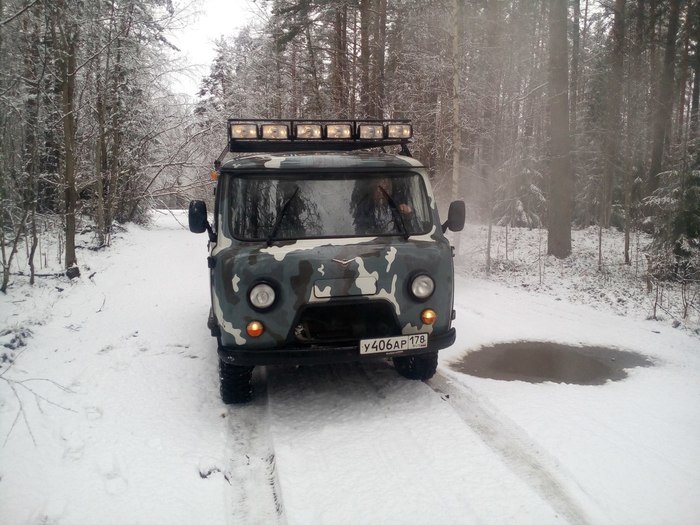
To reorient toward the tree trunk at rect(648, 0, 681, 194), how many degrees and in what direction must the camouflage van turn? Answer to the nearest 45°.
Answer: approximately 135° to its left

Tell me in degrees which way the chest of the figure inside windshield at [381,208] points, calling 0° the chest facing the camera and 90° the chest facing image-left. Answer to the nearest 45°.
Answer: approximately 0°

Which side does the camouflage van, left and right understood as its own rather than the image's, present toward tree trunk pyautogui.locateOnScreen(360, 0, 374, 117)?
back

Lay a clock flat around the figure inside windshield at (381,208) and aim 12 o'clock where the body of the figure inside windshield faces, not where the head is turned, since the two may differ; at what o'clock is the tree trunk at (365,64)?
The tree trunk is roughly at 6 o'clock from the figure inside windshield.
